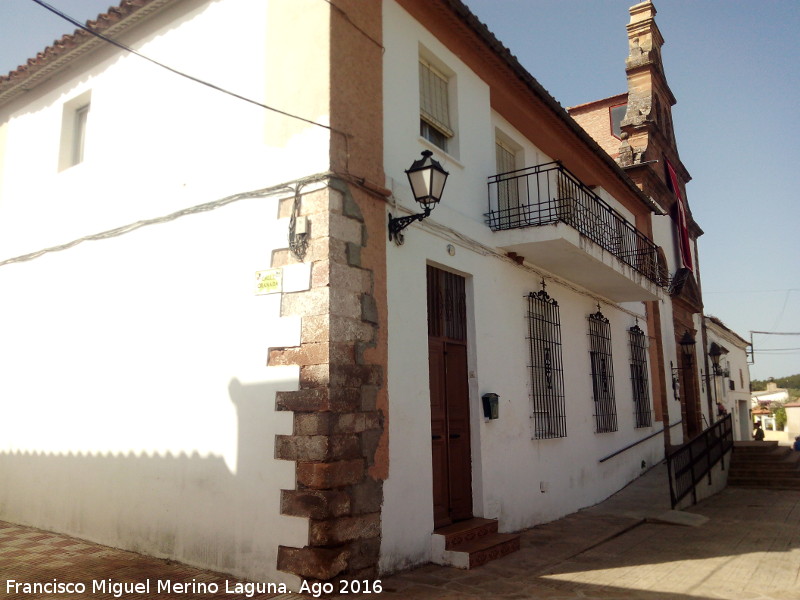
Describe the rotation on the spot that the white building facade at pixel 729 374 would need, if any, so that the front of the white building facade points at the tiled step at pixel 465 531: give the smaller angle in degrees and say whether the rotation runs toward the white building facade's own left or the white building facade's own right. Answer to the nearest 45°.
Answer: approximately 45° to the white building facade's own right

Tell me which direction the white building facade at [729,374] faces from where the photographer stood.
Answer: facing the viewer and to the right of the viewer

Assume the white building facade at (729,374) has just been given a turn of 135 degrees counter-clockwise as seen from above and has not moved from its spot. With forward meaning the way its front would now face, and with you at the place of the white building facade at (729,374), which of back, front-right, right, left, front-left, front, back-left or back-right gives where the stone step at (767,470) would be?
back

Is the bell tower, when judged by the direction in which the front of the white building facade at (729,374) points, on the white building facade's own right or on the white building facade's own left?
on the white building facade's own right

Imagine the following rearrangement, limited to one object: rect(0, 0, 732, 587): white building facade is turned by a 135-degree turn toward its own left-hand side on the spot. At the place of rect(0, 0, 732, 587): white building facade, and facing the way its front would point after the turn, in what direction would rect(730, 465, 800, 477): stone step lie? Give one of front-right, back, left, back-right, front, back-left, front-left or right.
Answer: front-right

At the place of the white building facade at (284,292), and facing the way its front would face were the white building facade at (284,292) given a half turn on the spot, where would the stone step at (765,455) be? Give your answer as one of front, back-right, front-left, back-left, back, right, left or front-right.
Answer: right

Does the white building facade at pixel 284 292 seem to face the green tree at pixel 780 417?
no

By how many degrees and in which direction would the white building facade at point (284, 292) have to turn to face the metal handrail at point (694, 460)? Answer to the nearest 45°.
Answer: approximately 90° to its left

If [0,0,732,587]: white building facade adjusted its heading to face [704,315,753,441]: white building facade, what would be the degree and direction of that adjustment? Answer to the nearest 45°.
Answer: approximately 90° to its left

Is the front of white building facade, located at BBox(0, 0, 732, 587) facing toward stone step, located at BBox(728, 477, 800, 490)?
no

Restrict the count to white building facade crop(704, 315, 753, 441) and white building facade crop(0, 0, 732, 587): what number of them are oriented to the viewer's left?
0

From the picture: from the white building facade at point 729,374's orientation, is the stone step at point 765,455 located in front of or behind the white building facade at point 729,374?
in front

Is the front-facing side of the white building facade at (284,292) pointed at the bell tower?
no

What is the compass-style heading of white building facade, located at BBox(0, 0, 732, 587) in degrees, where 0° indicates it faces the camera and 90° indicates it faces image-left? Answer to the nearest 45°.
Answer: approximately 315°

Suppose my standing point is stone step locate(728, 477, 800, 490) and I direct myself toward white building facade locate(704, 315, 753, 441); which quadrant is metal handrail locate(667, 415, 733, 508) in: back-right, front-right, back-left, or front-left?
back-left

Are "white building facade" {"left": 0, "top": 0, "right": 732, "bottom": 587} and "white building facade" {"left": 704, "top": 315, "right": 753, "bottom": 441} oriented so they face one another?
no

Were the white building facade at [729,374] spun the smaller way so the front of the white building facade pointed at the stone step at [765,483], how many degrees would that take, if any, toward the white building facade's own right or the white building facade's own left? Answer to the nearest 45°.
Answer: approximately 45° to the white building facade's own right

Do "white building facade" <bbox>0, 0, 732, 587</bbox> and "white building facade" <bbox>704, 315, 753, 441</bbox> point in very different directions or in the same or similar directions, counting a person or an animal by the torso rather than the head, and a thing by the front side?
same or similar directions
